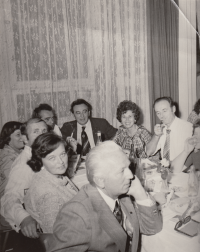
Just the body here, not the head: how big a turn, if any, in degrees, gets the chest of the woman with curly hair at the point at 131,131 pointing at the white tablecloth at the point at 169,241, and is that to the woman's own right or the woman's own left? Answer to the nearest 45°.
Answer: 0° — they already face it

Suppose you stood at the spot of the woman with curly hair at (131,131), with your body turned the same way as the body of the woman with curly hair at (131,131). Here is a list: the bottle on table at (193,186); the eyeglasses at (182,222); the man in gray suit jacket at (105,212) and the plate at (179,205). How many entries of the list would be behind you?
0

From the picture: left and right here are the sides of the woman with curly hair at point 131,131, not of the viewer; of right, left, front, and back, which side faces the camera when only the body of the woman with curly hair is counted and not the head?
front

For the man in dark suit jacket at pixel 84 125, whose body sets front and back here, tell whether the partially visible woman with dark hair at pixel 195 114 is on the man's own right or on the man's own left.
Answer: on the man's own left

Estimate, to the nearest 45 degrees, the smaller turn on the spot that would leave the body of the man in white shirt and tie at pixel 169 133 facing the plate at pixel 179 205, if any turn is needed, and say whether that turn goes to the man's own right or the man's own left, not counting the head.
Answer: approximately 45° to the man's own left

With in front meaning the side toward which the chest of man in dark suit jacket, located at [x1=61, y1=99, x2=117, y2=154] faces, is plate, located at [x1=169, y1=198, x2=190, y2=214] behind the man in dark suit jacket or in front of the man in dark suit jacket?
in front

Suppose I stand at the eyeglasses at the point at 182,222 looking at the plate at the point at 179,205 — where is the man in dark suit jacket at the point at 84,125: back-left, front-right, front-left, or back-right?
front-left

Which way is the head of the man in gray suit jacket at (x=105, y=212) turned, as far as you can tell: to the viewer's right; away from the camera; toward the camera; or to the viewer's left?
to the viewer's right

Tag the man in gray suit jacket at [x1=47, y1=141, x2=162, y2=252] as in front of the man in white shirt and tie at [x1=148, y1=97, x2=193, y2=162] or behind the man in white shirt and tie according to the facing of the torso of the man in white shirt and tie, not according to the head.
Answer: in front

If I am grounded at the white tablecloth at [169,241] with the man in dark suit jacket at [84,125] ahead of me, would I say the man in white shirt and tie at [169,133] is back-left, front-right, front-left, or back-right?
front-right

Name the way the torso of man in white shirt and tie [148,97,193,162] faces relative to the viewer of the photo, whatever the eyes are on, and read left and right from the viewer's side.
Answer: facing the viewer and to the left of the viewer

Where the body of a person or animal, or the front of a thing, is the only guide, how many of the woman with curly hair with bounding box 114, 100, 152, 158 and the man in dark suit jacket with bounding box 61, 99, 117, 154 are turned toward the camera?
2

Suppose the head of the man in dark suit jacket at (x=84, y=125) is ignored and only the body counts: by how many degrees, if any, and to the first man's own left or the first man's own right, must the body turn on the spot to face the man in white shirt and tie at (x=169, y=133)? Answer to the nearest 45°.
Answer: approximately 45° to the first man's own left

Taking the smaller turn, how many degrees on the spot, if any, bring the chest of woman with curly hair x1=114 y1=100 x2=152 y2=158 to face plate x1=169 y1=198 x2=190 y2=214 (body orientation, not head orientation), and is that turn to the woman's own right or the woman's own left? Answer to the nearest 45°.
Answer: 0° — they already face it

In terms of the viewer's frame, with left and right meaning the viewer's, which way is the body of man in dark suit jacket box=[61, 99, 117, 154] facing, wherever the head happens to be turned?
facing the viewer

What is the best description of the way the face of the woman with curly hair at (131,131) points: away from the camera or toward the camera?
toward the camera

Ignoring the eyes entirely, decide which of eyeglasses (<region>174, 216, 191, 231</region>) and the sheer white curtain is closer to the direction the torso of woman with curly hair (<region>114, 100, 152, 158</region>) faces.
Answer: the eyeglasses

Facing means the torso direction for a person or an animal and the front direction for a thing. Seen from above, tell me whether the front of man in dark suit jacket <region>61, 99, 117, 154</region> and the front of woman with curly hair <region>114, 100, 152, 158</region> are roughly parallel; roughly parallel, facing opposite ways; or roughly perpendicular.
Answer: roughly parallel

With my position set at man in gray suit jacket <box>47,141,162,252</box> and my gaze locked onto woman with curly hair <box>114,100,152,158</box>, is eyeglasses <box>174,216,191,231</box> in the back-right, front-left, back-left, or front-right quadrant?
front-right
